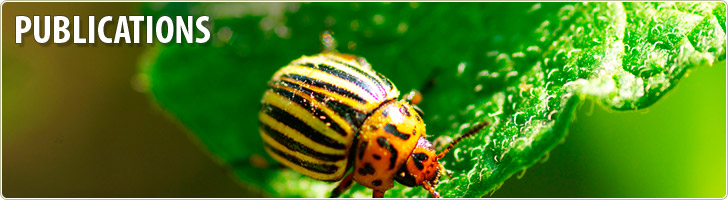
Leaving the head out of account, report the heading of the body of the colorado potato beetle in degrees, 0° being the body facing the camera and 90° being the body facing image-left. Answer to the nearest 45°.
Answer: approximately 315°
